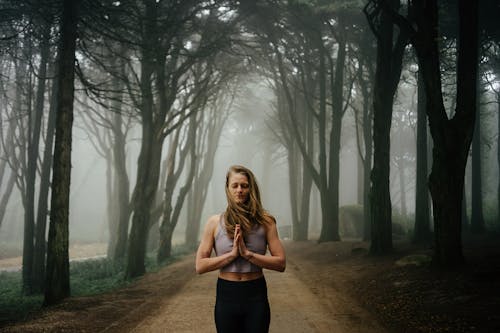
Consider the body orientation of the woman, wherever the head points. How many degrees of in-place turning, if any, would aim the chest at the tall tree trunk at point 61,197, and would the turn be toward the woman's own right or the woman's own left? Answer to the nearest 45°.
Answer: approximately 135° to the woman's own right

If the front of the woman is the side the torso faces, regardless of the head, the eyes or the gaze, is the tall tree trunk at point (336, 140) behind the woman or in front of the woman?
behind

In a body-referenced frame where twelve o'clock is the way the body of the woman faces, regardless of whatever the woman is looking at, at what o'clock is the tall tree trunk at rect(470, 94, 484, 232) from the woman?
The tall tree trunk is roughly at 7 o'clock from the woman.

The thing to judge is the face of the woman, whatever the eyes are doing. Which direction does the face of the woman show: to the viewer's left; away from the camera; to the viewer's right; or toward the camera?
toward the camera

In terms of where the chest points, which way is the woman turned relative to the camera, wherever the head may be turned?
toward the camera

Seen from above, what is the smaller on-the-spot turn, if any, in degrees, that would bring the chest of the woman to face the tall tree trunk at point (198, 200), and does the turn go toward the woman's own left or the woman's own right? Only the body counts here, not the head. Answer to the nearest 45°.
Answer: approximately 180°

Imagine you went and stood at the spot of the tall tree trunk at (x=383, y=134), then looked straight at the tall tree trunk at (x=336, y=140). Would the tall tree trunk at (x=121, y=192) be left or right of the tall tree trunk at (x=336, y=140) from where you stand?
left

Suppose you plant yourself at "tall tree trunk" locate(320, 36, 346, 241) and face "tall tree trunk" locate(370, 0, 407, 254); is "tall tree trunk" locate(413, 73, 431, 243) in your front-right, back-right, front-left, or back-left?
front-left
